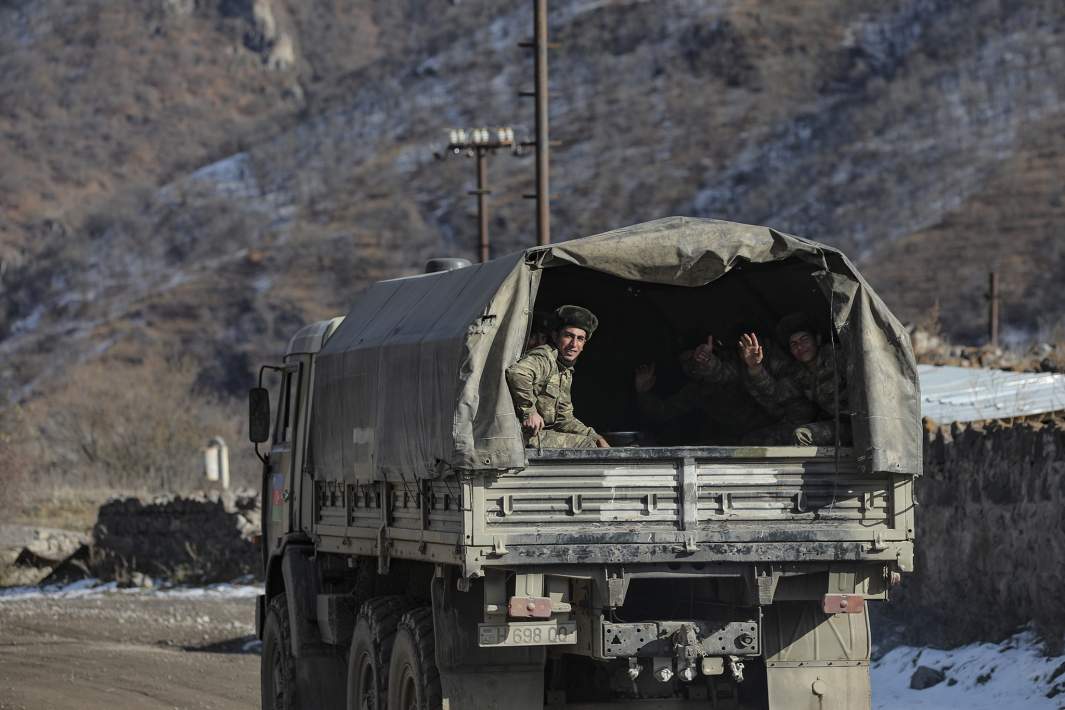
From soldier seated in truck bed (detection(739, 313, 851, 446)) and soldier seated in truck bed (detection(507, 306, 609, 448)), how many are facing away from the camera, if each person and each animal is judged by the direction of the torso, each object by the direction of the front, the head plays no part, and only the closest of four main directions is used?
0

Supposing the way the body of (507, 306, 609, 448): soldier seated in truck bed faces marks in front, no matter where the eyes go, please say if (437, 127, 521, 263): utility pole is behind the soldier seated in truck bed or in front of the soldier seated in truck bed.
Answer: behind

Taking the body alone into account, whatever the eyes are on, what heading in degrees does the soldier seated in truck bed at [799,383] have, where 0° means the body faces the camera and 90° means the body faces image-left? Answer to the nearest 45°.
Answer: approximately 45°

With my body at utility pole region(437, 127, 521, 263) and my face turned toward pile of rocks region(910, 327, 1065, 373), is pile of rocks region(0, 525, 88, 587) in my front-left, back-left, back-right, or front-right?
back-right

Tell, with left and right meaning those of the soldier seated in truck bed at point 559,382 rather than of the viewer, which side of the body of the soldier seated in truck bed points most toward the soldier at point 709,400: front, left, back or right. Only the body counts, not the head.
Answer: left

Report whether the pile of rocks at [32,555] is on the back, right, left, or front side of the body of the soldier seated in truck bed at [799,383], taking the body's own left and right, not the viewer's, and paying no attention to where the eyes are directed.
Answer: right

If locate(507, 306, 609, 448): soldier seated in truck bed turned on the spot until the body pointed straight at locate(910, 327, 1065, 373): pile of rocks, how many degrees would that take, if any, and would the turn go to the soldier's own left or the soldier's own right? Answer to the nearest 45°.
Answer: approximately 90° to the soldier's own left

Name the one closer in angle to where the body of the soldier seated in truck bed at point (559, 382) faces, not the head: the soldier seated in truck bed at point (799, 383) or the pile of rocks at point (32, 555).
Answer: the soldier seated in truck bed

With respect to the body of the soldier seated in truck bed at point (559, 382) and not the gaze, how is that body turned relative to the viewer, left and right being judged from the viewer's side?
facing the viewer and to the right of the viewer

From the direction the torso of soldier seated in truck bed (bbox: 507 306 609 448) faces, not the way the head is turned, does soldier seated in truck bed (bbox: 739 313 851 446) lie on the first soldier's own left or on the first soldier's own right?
on the first soldier's own left
